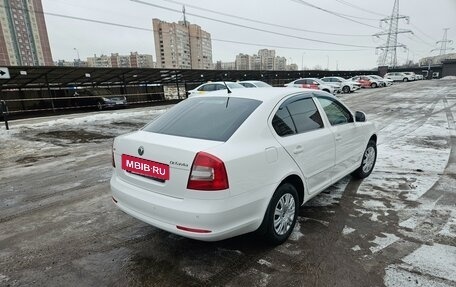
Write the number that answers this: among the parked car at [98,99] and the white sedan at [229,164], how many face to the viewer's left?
0

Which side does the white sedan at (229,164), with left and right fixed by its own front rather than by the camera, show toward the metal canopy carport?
left

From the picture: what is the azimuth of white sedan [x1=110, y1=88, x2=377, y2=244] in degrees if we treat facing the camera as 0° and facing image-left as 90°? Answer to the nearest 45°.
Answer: approximately 225°

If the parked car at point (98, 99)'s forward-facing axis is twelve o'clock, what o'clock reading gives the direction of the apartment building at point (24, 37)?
The apartment building is roughly at 7 o'clock from the parked car.

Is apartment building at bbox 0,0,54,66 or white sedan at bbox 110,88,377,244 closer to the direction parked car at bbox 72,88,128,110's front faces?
the white sedan

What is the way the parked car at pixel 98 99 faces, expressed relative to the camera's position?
facing the viewer and to the right of the viewer

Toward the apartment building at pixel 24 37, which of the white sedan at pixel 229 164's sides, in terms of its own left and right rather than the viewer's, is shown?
left
